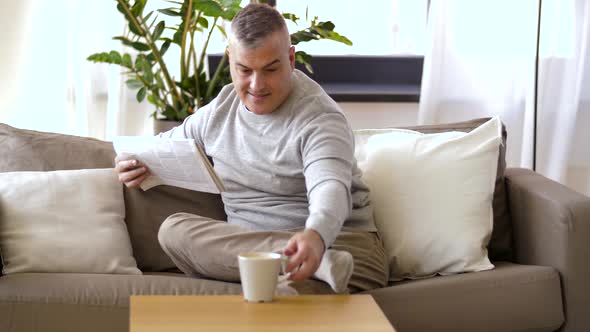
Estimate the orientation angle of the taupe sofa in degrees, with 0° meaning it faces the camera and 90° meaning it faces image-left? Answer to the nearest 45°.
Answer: approximately 0°

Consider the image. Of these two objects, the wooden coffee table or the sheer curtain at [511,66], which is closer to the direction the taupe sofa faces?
the wooden coffee table

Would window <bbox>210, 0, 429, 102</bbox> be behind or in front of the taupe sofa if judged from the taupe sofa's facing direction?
behind

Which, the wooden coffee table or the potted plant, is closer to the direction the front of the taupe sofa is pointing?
the wooden coffee table

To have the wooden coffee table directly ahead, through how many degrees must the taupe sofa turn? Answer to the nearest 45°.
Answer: approximately 45° to its right

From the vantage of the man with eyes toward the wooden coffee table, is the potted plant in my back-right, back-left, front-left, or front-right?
back-right

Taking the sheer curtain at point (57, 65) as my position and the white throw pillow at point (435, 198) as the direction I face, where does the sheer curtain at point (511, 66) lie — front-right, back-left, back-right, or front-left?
front-left

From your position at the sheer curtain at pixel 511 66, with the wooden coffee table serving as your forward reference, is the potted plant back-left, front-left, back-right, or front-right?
front-right

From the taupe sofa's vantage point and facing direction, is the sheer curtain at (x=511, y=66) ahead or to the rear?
to the rear

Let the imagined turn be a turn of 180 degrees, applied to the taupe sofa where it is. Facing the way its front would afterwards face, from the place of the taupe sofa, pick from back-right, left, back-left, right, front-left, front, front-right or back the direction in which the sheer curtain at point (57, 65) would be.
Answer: front-left
